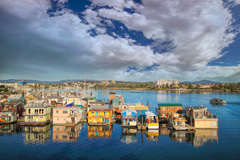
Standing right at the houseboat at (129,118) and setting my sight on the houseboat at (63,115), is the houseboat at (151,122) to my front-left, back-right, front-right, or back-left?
back-left

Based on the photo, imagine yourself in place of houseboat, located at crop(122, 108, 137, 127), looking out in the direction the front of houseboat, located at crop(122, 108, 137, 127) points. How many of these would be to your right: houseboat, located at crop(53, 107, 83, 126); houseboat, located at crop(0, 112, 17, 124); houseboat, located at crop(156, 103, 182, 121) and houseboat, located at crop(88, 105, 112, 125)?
3

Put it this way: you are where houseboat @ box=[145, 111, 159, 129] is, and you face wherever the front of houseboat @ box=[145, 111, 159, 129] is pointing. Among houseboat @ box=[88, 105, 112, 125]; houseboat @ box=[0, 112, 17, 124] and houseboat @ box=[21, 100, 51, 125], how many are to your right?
3

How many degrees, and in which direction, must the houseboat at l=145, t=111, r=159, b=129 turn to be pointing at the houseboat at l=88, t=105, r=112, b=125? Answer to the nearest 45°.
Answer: approximately 90° to its right

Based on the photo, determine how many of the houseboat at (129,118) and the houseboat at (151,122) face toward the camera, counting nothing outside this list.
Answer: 2

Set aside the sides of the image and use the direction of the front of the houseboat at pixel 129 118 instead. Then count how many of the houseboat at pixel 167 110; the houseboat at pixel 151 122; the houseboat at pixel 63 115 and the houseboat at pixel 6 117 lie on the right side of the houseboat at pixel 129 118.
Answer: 2

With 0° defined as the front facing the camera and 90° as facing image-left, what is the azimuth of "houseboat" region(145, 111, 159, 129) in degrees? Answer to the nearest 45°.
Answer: approximately 0°

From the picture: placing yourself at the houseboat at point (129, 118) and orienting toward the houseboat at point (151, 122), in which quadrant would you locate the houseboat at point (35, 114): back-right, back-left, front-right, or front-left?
back-right

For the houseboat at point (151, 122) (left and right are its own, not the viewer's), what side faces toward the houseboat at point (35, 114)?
right

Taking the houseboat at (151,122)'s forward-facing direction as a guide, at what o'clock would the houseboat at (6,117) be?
the houseboat at (6,117) is roughly at 3 o'clock from the houseboat at (151,122).

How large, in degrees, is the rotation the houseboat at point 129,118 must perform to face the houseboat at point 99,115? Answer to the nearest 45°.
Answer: approximately 90° to its right

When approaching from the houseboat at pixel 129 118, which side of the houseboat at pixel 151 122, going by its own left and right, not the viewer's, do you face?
right

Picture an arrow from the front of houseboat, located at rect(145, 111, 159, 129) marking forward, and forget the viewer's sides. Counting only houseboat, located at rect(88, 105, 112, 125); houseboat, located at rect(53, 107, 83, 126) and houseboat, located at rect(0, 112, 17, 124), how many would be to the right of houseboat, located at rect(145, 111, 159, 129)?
3

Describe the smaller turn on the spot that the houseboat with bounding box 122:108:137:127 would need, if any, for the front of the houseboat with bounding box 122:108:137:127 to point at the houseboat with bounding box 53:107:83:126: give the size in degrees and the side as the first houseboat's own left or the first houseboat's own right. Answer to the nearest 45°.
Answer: approximately 90° to the first houseboat's own right
